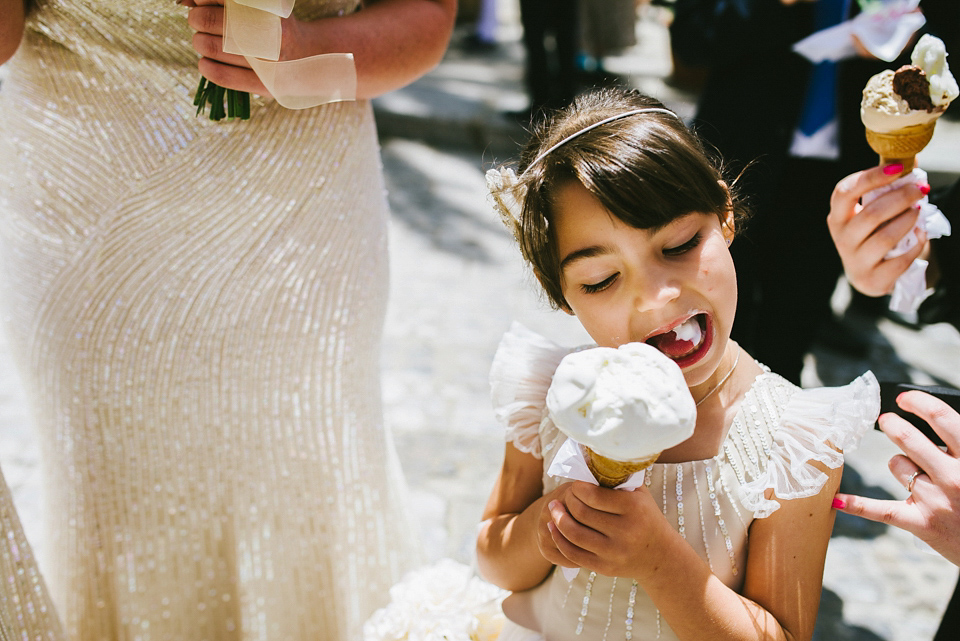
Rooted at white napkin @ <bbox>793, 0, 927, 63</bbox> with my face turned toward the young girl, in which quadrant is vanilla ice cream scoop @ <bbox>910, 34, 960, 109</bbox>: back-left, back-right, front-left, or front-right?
front-left

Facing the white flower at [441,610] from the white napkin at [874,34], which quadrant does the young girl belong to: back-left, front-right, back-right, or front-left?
front-left

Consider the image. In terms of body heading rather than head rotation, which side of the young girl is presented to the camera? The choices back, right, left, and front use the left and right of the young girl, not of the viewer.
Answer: front

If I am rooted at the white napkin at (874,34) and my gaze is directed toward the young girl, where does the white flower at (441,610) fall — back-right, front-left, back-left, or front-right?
front-right

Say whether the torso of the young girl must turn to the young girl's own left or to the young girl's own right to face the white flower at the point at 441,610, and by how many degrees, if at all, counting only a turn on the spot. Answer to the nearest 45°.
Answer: approximately 90° to the young girl's own right

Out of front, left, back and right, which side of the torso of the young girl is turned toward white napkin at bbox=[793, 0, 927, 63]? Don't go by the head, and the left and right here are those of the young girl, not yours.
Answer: back

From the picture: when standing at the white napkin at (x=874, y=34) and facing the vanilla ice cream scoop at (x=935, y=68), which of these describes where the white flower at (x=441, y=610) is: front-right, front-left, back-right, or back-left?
front-right
